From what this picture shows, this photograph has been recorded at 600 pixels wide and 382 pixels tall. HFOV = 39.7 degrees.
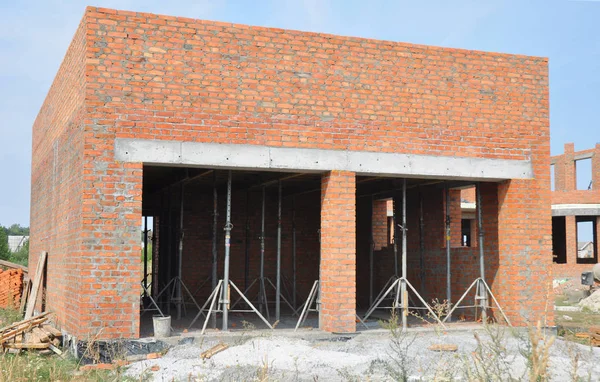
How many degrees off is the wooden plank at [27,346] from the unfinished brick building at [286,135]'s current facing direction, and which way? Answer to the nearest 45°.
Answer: approximately 90° to its right

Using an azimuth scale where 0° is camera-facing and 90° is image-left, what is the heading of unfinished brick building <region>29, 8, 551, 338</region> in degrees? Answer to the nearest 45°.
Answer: approximately 0°

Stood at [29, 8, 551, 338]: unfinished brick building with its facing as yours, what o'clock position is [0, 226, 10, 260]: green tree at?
The green tree is roughly at 5 o'clock from the unfinished brick building.

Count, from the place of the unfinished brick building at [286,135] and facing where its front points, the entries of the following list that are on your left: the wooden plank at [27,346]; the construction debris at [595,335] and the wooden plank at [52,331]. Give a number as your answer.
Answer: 1

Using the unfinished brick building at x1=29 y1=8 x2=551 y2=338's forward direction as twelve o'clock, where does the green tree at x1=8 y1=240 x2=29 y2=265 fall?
The green tree is roughly at 5 o'clock from the unfinished brick building.

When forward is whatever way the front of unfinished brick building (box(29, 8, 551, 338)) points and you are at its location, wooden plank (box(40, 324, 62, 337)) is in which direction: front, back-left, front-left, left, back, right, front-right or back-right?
right

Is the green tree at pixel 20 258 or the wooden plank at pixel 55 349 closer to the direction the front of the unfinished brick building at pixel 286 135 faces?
the wooden plank

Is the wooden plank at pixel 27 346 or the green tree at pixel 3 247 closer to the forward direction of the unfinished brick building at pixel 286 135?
the wooden plank

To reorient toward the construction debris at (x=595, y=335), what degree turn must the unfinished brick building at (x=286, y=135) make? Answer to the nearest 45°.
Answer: approximately 90° to its left

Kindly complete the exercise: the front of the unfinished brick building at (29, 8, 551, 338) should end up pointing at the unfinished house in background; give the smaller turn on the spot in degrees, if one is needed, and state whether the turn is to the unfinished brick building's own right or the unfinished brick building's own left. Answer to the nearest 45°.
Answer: approximately 135° to the unfinished brick building's own left

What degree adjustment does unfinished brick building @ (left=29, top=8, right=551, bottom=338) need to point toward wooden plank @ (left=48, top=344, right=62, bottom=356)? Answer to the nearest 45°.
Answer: approximately 90° to its right
